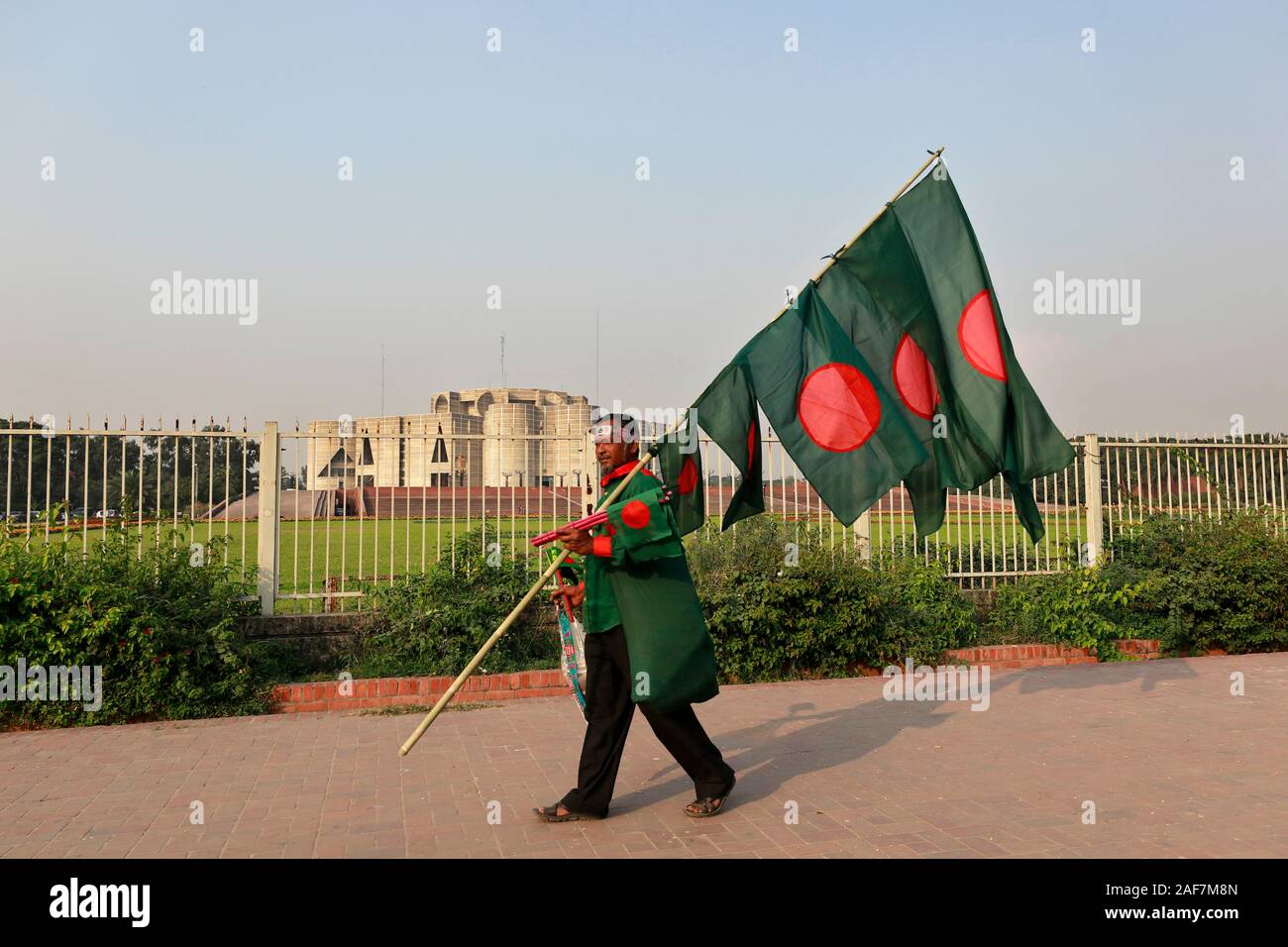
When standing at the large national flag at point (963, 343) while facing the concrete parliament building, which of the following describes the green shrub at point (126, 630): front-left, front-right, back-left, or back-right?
front-left

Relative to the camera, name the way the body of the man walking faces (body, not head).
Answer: to the viewer's left

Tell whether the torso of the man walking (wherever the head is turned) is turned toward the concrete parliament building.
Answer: no

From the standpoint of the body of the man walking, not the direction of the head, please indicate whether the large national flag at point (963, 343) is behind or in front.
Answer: behind

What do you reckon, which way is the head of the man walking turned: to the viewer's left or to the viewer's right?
to the viewer's left

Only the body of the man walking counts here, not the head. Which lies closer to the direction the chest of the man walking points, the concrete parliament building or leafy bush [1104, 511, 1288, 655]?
the concrete parliament building
